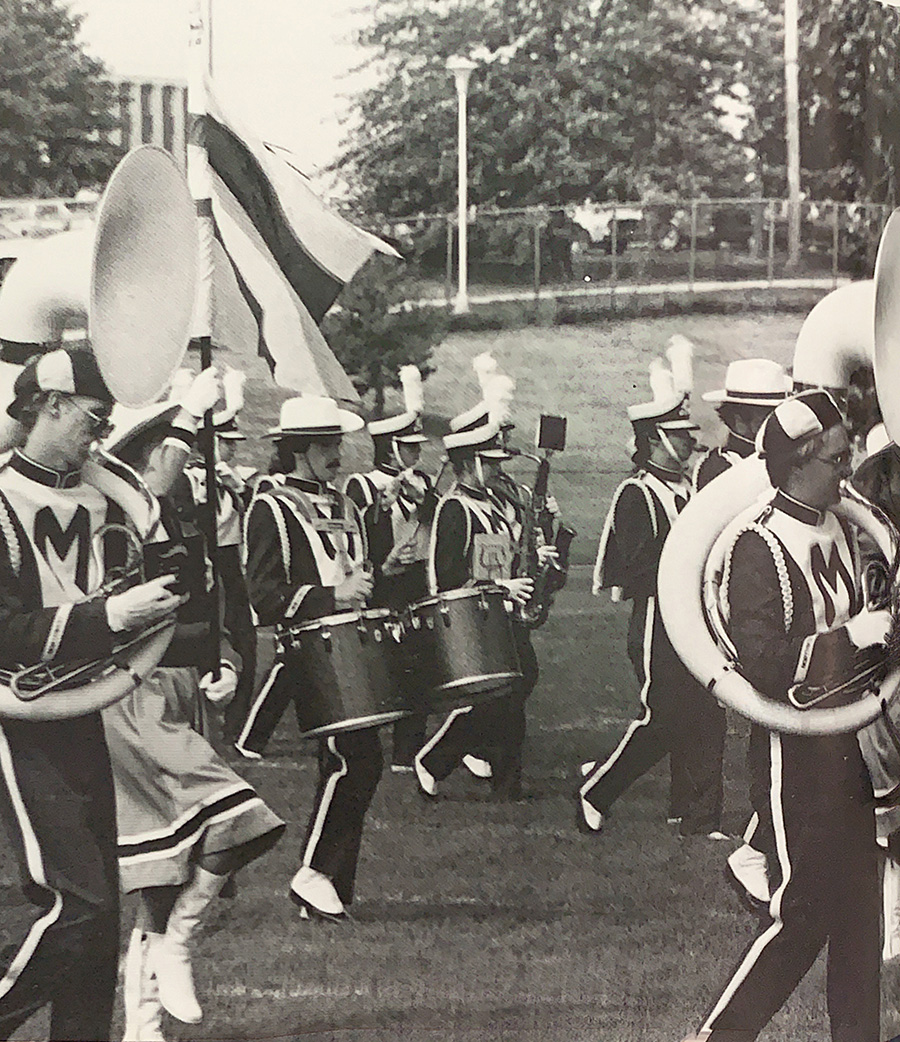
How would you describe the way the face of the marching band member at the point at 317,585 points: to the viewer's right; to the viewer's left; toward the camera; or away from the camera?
to the viewer's right

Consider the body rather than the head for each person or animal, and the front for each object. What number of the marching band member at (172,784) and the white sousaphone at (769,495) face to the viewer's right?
2

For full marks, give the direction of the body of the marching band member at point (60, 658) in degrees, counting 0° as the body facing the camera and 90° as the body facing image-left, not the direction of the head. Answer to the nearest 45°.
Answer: approximately 315°

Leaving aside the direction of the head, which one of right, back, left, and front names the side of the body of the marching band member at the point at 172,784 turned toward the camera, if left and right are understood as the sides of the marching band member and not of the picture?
right

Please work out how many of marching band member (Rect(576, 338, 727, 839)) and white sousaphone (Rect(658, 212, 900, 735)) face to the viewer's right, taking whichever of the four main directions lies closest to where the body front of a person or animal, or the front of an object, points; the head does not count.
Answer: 2

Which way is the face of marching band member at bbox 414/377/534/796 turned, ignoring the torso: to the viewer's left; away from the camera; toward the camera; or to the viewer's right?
to the viewer's right

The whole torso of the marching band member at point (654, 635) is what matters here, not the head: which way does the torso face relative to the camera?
to the viewer's right

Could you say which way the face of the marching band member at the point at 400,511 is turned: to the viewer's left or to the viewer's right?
to the viewer's right

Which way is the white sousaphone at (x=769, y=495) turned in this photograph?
to the viewer's right
